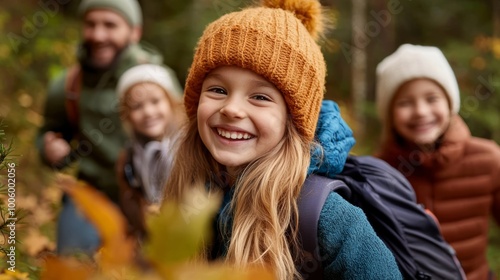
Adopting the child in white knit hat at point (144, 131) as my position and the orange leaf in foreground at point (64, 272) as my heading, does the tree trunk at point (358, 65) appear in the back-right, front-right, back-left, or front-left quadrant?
back-left

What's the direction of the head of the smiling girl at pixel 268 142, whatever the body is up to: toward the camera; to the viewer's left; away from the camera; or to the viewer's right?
toward the camera

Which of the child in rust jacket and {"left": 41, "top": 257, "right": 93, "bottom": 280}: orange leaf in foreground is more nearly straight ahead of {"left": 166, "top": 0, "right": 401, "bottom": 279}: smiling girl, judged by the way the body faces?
the orange leaf in foreground

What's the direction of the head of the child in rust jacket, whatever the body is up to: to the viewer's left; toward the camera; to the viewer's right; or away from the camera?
toward the camera

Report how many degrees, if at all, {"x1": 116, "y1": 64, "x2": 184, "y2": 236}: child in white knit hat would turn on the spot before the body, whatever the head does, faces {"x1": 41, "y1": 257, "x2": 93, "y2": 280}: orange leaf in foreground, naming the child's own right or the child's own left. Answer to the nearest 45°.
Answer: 0° — they already face it

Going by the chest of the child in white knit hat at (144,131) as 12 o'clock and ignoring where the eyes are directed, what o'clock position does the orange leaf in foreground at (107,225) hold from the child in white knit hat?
The orange leaf in foreground is roughly at 12 o'clock from the child in white knit hat.

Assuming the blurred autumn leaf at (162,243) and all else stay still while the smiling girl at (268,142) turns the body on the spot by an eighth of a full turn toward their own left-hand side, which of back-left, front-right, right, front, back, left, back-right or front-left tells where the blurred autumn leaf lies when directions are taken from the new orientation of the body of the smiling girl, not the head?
front

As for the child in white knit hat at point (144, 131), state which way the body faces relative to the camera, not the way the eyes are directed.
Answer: toward the camera

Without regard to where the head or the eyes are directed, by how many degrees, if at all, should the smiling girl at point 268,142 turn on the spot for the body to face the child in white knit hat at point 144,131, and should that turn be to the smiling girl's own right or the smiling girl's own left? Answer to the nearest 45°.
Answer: approximately 90° to the smiling girl's own right

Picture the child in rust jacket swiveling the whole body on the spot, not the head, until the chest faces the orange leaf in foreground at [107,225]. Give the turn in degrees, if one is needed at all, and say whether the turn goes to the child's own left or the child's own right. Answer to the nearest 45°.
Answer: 0° — they already face it

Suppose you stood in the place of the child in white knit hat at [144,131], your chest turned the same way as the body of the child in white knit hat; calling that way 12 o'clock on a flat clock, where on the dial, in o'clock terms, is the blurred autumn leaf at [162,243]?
The blurred autumn leaf is roughly at 12 o'clock from the child in white knit hat.

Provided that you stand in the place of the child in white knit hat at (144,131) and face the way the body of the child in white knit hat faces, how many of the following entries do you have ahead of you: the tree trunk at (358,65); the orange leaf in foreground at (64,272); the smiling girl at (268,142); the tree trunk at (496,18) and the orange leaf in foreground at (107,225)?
3

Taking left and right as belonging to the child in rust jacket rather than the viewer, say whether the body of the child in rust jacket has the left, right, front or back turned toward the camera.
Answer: front

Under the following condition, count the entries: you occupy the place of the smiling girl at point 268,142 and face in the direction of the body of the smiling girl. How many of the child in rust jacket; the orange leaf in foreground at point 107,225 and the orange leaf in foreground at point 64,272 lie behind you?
1

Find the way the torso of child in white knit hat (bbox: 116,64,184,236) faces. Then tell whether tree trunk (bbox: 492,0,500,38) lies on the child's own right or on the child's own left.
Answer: on the child's own left

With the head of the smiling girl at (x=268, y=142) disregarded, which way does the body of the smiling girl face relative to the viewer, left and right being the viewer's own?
facing the viewer and to the left of the viewer

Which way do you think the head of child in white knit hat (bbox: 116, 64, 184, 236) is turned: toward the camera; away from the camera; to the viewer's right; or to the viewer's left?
toward the camera

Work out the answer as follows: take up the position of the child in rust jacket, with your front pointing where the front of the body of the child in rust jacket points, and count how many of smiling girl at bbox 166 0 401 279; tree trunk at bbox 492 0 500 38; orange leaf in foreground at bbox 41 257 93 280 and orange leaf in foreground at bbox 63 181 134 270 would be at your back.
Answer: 1

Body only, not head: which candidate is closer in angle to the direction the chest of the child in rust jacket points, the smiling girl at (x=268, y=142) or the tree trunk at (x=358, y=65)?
the smiling girl
